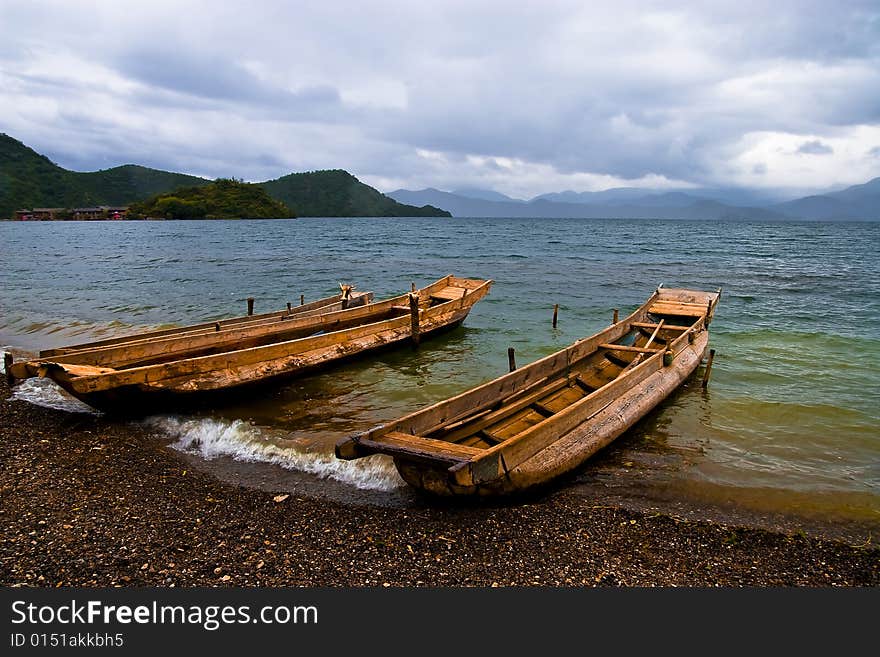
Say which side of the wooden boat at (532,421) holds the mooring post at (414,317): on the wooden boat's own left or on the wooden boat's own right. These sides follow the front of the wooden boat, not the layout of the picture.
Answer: on the wooden boat's own right

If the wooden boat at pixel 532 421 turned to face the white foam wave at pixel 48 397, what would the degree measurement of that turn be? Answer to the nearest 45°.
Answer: approximately 45° to its right

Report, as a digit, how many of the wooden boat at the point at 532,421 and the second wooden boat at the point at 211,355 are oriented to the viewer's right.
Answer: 0

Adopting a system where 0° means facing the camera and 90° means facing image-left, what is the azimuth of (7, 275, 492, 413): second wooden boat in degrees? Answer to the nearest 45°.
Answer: approximately 45°

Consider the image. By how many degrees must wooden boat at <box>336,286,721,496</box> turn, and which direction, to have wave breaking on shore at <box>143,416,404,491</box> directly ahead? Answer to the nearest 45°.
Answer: approximately 45° to its right

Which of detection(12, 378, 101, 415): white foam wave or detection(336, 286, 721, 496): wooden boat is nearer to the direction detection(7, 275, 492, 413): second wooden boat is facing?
the white foam wave

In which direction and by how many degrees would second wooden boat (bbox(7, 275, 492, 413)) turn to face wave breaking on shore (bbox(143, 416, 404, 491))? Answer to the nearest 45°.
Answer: approximately 45° to its left

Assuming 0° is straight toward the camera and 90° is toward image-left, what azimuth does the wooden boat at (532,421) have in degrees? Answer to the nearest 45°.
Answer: approximately 45°
